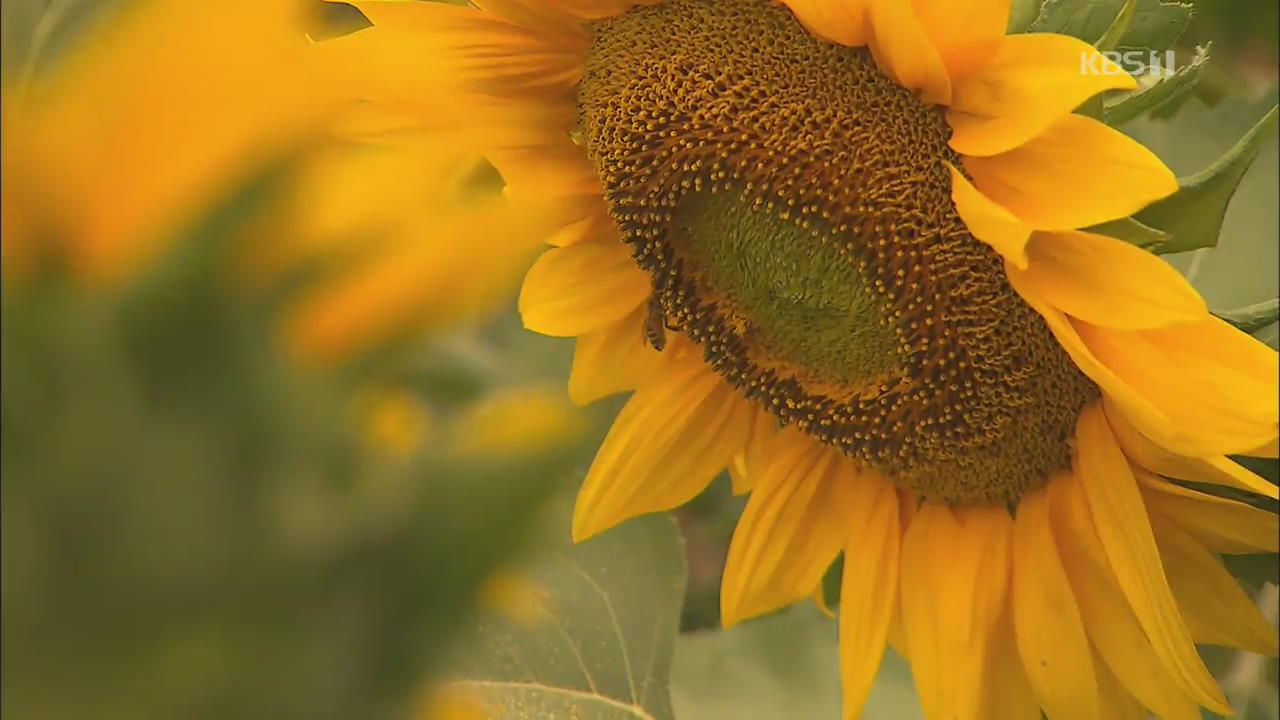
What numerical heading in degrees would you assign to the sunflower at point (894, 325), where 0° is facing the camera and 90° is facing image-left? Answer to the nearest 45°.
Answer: approximately 45°
